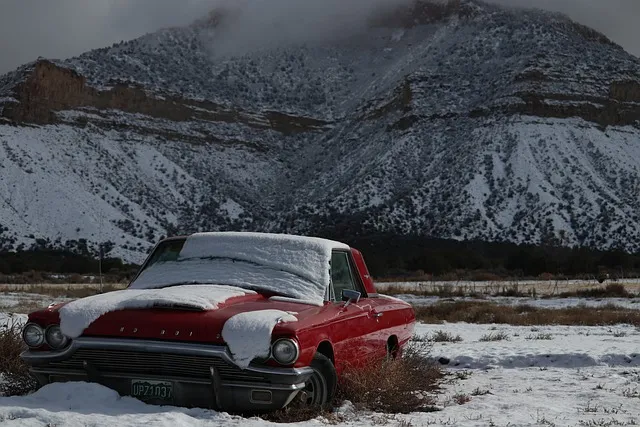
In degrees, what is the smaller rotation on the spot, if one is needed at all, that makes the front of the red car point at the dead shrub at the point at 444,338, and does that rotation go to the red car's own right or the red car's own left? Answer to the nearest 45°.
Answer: approximately 180°

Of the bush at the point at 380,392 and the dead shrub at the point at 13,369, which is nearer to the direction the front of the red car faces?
the dead shrub

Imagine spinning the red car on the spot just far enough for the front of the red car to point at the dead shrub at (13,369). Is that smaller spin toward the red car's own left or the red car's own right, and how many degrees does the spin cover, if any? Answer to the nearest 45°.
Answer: approximately 90° to the red car's own right

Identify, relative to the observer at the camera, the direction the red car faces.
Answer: facing the viewer and to the left of the viewer

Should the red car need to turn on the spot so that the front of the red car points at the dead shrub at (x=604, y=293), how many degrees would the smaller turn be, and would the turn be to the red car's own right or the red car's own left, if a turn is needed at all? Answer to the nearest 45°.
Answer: approximately 180°
